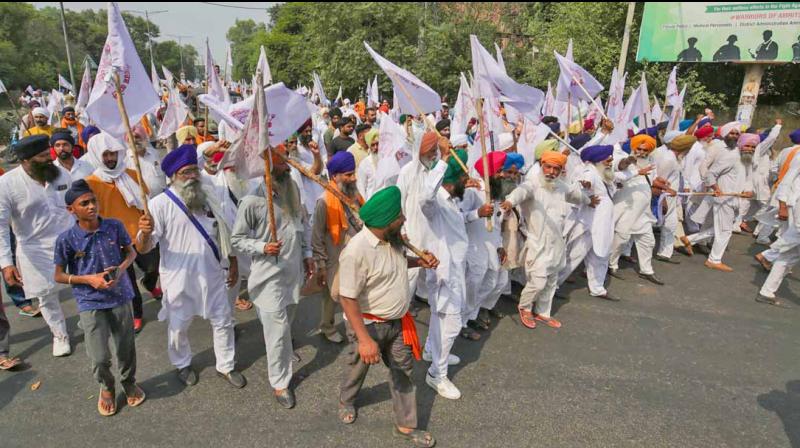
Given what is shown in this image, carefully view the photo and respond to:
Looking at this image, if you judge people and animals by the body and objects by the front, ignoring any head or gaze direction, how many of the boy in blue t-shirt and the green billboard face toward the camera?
2

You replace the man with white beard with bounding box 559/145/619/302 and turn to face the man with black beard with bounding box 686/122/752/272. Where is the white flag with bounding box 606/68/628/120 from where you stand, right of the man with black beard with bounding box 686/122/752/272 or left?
left

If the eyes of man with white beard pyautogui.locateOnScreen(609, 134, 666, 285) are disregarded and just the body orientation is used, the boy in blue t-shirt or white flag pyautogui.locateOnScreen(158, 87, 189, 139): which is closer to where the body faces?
the boy in blue t-shirt

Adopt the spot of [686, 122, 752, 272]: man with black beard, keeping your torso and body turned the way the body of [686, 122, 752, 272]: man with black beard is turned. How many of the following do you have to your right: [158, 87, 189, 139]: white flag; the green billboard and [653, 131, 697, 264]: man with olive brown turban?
2

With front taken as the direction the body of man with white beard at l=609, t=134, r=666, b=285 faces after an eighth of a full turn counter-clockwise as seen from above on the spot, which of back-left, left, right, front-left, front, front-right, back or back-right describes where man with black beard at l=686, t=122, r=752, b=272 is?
front-left

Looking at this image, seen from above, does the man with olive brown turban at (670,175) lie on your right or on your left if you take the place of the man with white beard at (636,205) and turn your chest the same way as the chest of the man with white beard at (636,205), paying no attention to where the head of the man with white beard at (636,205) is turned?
on your left

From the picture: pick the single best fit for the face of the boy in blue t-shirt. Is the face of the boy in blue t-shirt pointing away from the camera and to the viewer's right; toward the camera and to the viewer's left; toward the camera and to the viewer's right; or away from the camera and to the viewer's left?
toward the camera and to the viewer's right

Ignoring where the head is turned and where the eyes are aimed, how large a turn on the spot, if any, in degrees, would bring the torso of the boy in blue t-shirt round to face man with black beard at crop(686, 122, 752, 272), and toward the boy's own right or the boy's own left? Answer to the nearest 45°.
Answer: approximately 90° to the boy's own left

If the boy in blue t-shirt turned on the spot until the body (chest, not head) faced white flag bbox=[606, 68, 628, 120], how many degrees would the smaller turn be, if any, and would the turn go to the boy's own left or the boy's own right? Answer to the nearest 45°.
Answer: approximately 90° to the boy's own left
